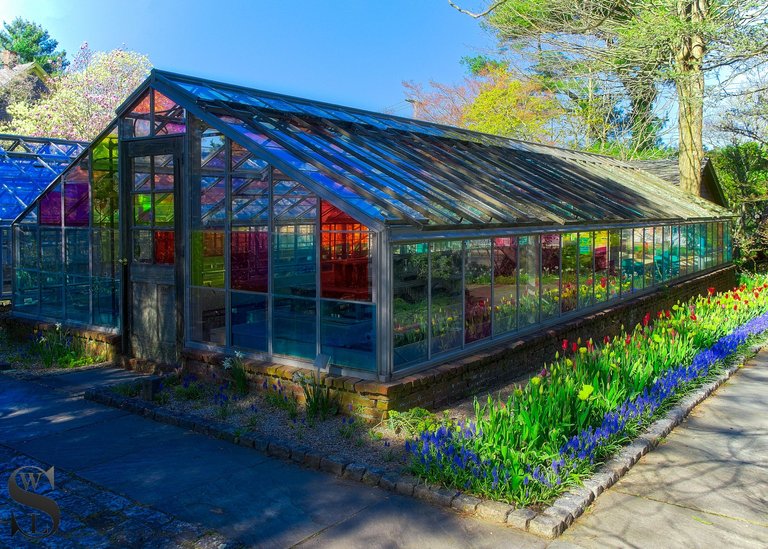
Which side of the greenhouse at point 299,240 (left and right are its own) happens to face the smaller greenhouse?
right

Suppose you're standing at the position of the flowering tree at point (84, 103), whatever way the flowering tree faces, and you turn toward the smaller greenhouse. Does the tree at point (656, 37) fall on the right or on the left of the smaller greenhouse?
left

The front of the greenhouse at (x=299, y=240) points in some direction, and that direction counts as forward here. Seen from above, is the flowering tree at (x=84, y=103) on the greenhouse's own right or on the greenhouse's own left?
on the greenhouse's own right

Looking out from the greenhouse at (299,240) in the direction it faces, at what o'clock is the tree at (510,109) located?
The tree is roughly at 5 o'clock from the greenhouse.

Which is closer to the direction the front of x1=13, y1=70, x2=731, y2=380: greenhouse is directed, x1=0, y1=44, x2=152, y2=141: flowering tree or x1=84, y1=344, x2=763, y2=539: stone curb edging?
the stone curb edging

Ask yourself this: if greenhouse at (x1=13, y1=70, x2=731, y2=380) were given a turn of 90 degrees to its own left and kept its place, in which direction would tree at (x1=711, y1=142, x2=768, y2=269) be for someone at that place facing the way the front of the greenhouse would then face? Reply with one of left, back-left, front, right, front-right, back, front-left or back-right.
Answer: left

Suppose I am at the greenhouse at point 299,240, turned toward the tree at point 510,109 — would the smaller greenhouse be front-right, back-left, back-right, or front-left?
front-left

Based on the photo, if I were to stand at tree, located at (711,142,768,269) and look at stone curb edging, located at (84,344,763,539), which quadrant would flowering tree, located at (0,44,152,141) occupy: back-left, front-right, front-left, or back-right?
front-right

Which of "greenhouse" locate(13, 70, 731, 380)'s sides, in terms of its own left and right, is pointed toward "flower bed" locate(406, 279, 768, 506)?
left

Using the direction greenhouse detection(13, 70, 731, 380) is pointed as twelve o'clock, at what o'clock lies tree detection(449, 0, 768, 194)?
The tree is roughly at 6 o'clock from the greenhouse.

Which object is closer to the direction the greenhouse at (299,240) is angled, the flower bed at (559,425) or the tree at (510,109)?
the flower bed
